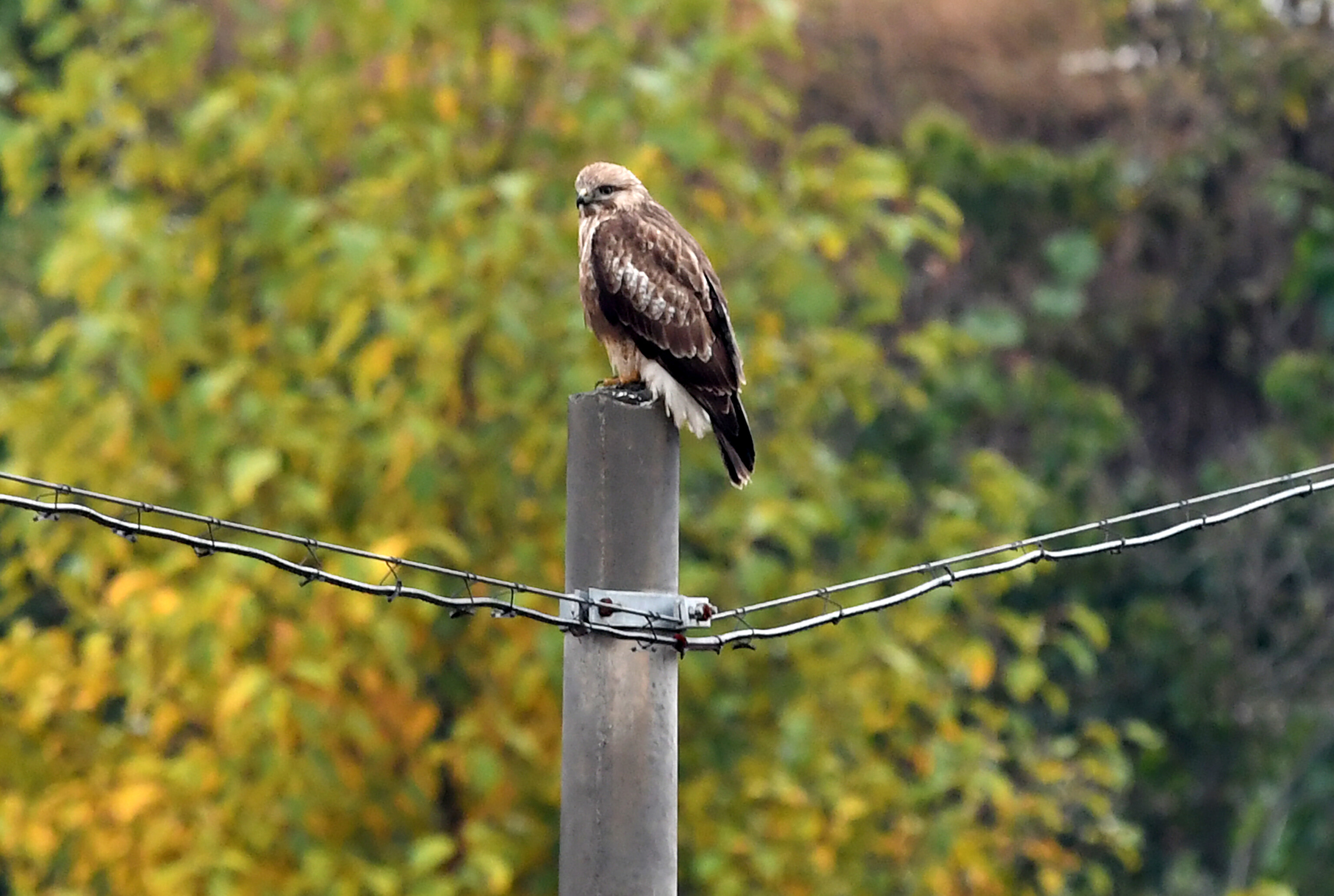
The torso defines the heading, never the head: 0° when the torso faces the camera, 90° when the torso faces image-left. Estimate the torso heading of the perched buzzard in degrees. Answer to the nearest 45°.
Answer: approximately 90°

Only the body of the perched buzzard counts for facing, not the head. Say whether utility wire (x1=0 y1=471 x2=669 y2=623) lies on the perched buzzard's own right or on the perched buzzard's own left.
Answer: on the perched buzzard's own left

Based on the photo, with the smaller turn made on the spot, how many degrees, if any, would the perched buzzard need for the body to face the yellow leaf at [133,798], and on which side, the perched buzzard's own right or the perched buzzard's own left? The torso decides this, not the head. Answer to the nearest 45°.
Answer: approximately 45° to the perched buzzard's own right

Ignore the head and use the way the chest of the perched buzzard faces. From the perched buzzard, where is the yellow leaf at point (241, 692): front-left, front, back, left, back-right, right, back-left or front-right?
front-right

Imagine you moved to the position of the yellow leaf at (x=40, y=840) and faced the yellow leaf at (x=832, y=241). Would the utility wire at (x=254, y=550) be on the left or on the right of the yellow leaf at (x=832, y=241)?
right
